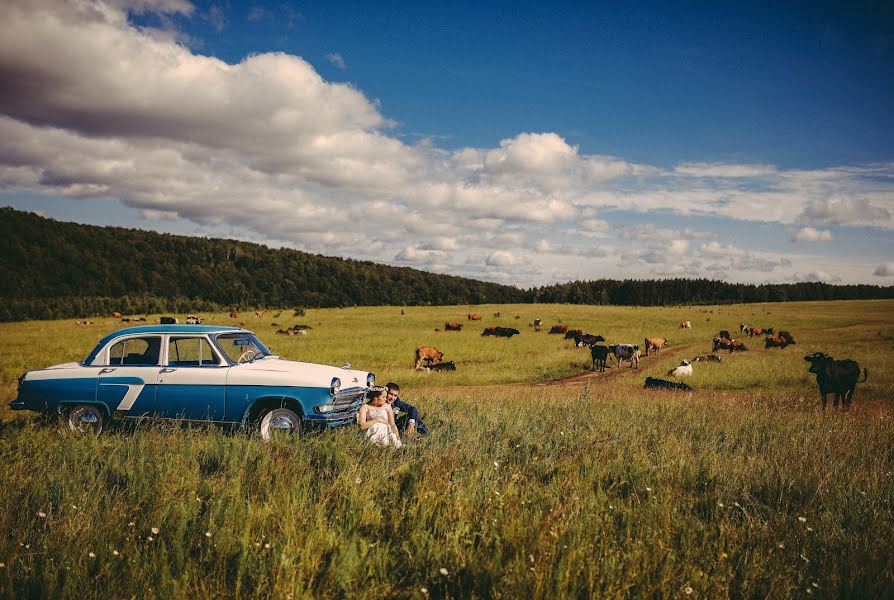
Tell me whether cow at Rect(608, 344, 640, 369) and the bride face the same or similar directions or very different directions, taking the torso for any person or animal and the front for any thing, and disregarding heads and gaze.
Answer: very different directions

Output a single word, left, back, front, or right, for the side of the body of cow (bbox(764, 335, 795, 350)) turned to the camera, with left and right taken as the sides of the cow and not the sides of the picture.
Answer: right

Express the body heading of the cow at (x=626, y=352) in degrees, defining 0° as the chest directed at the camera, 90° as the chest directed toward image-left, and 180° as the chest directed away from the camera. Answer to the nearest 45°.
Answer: approximately 90°

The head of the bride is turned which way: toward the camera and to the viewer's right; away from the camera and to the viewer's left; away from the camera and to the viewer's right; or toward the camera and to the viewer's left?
toward the camera and to the viewer's right

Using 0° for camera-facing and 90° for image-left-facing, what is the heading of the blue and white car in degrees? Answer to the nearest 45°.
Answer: approximately 315°

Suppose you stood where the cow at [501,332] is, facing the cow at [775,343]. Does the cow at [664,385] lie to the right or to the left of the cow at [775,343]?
right

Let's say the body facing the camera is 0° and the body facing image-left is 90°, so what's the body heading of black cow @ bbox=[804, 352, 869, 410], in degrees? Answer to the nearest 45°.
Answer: approximately 45°

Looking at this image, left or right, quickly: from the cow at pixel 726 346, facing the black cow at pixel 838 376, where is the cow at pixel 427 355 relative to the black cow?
right

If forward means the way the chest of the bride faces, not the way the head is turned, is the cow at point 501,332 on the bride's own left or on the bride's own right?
on the bride's own left

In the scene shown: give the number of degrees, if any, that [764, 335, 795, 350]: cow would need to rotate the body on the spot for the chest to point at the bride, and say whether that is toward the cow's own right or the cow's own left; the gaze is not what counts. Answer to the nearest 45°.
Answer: approximately 90° to the cow's own right
